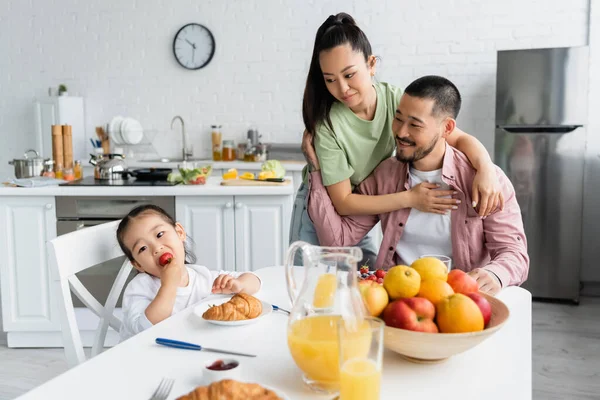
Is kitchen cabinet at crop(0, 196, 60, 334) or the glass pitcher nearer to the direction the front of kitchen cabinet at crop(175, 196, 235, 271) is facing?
the glass pitcher

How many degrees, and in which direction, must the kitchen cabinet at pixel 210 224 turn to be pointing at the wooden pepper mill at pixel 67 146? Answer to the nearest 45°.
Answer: approximately 135° to its right

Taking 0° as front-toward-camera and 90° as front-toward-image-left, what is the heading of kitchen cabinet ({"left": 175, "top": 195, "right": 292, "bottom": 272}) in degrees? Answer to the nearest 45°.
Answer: approximately 0°

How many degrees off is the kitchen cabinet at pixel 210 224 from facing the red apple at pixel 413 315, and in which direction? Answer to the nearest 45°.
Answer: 0° — it already faces it
